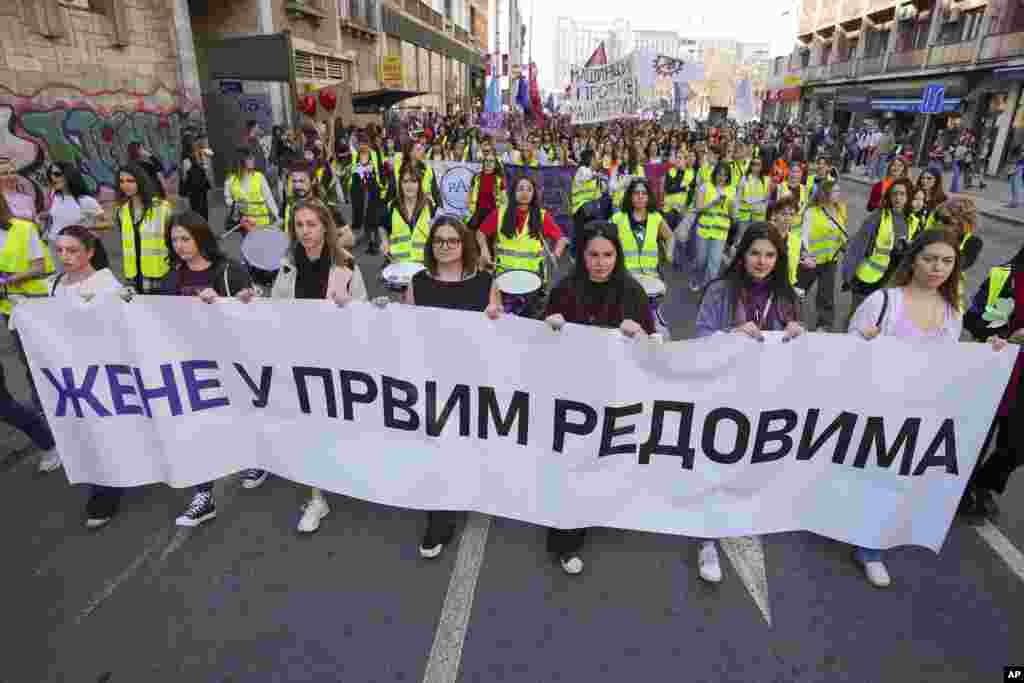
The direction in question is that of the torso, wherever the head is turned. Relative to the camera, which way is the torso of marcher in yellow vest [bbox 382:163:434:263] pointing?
toward the camera

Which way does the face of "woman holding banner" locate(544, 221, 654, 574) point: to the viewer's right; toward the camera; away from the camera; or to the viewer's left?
toward the camera

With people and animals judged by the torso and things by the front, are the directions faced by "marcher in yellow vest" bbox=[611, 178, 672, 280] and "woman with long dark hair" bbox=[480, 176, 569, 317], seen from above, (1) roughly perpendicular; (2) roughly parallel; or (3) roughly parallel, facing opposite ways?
roughly parallel

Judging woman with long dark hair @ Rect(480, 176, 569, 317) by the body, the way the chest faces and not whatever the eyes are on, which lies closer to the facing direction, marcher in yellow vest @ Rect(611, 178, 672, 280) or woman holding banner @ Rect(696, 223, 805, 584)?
the woman holding banner

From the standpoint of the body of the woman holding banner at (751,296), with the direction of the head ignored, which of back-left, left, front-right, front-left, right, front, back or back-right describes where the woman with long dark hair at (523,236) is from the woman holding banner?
back-right

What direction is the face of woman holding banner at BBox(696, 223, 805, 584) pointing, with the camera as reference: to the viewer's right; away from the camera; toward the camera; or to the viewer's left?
toward the camera

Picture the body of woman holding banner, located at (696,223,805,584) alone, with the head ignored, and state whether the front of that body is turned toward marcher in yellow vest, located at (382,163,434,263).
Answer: no

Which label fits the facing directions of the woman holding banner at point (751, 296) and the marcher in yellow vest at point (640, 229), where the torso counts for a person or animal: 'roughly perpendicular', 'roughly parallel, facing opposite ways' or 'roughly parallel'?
roughly parallel

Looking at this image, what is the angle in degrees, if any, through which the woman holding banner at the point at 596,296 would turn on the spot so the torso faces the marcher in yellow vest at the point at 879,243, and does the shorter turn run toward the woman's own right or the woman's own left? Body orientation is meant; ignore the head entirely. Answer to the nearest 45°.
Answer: approximately 135° to the woman's own left

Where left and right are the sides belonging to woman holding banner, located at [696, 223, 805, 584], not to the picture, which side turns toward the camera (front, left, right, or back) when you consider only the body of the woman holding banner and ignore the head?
front

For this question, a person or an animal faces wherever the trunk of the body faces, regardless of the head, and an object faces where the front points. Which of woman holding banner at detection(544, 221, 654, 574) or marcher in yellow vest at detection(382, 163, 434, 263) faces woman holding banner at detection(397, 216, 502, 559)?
the marcher in yellow vest

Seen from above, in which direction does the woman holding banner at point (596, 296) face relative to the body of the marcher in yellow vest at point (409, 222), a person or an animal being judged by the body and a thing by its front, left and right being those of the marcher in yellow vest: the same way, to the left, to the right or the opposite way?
the same way

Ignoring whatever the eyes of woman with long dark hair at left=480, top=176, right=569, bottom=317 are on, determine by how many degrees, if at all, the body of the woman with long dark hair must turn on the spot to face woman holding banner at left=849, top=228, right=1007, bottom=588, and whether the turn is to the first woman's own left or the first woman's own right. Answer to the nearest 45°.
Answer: approximately 45° to the first woman's own left

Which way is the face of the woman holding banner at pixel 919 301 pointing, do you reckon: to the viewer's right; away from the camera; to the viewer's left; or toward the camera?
toward the camera

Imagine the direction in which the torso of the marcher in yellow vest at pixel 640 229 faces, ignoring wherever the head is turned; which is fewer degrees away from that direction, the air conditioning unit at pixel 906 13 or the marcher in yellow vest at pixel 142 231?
the marcher in yellow vest

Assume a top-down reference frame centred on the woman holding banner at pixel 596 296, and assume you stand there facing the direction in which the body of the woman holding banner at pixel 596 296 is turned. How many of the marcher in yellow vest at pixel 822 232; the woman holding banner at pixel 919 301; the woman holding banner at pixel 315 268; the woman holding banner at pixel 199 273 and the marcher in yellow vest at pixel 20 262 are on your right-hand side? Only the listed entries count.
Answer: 3
